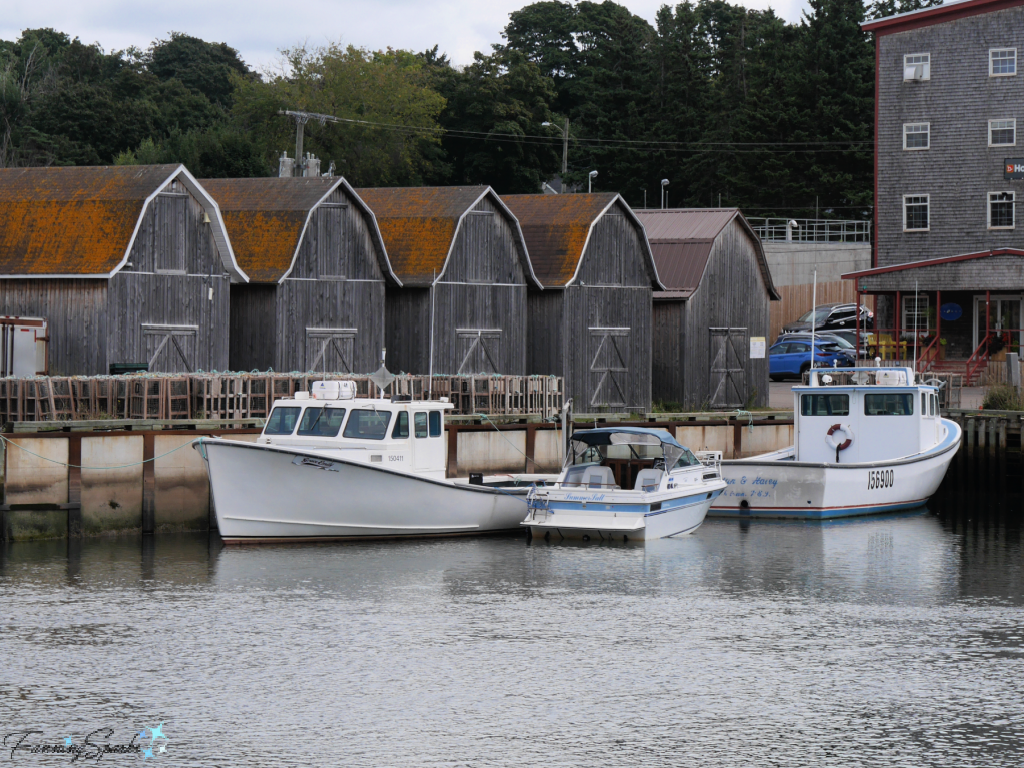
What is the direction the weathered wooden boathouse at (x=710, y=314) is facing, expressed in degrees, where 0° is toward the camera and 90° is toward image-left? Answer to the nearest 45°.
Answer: approximately 315°

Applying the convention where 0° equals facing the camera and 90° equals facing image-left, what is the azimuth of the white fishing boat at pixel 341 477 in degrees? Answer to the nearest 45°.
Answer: approximately 45°

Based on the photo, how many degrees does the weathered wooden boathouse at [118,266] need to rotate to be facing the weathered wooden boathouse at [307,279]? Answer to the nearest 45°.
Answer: approximately 90° to its left

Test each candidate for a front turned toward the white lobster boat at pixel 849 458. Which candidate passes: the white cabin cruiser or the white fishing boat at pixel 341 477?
the white cabin cruiser

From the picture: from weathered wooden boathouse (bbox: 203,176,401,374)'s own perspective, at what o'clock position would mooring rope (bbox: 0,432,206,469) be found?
The mooring rope is roughly at 2 o'clock from the weathered wooden boathouse.

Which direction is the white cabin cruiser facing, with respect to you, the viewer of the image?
facing away from the viewer and to the right of the viewer

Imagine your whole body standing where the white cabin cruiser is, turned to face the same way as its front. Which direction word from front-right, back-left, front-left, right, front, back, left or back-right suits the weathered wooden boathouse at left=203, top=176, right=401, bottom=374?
left

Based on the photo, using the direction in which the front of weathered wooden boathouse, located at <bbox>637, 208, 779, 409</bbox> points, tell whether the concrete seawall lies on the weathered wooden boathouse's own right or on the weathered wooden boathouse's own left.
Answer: on the weathered wooden boathouse's own right

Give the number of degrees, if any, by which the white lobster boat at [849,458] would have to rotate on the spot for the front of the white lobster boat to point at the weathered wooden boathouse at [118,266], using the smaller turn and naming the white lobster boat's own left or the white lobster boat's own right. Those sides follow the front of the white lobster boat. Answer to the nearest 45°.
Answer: approximately 135° to the white lobster boat's own left

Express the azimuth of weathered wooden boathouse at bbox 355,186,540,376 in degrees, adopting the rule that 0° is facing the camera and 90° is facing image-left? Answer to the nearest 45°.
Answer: approximately 315°
